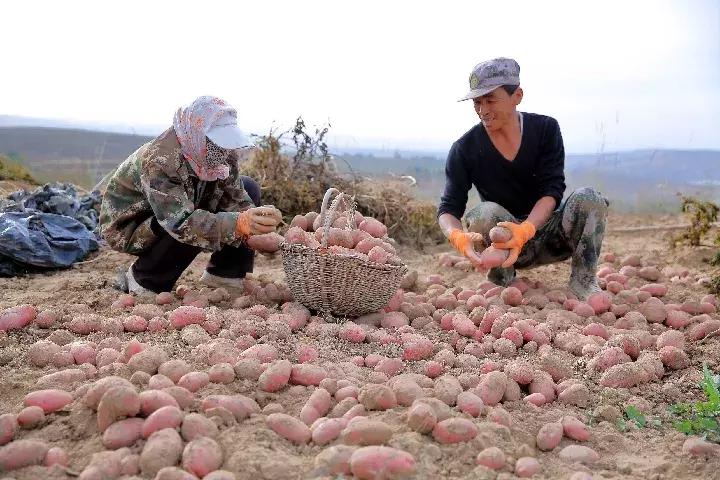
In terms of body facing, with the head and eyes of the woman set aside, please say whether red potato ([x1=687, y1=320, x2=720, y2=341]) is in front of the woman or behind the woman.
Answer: in front

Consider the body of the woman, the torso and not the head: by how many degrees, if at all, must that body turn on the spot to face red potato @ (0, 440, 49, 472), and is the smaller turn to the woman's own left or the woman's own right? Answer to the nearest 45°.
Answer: approximately 90° to the woman's own right

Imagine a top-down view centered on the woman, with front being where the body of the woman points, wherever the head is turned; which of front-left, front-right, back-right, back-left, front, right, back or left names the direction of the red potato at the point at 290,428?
right

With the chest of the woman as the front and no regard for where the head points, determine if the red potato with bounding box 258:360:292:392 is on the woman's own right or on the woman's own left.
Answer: on the woman's own right

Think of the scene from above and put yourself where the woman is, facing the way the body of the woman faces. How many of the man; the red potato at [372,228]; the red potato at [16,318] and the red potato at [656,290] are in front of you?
3

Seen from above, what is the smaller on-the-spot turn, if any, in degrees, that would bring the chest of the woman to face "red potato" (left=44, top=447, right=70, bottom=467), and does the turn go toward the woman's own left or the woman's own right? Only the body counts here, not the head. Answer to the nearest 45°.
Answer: approximately 90° to the woman's own right

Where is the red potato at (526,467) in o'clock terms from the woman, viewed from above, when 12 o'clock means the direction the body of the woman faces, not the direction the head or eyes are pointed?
The red potato is roughly at 2 o'clock from the woman.

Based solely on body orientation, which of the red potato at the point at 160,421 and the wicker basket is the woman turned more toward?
the wicker basket

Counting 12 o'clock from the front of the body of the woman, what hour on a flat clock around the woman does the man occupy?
The man is roughly at 12 o'clock from the woman.

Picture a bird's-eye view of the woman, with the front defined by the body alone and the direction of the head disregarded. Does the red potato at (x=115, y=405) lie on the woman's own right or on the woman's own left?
on the woman's own right

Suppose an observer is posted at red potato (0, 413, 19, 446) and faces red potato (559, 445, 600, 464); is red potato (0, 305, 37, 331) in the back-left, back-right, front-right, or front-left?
back-left

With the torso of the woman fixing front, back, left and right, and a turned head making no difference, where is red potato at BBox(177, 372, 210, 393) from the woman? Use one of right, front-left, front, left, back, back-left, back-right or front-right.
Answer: right

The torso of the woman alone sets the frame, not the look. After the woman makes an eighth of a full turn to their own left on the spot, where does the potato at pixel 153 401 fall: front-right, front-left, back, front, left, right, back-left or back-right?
back-right

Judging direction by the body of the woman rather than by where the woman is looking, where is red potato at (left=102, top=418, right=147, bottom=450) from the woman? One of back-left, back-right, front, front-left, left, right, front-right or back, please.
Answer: right

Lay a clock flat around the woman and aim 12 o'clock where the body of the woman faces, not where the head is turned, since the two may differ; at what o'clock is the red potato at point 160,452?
The red potato is roughly at 3 o'clock from the woman.

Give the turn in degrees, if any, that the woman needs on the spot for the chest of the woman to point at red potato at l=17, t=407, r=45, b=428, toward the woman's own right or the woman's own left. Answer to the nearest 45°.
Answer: approximately 90° to the woman's own right

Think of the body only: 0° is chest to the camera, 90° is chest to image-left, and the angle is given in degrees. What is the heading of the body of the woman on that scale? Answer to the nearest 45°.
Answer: approximately 270°
